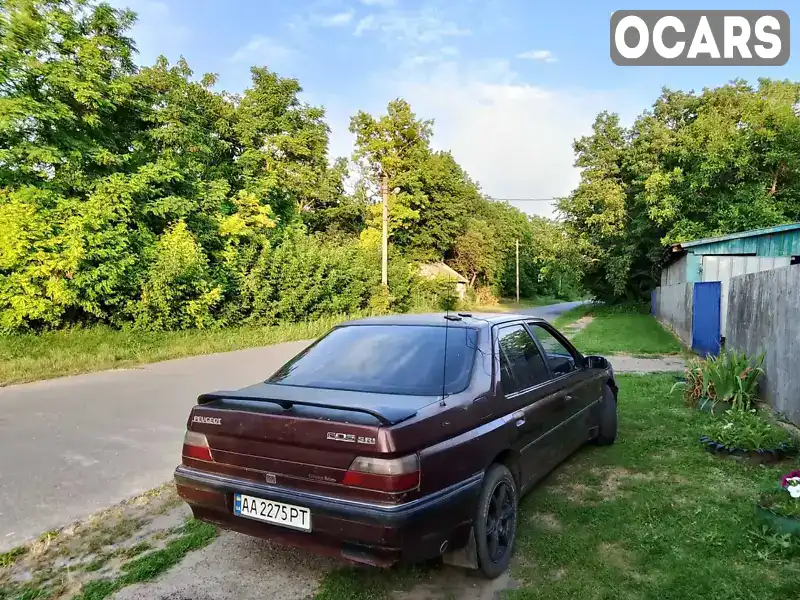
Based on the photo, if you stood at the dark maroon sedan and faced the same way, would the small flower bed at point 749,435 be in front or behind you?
in front

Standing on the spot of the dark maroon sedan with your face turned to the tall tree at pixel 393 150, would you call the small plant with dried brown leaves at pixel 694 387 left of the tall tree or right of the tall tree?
right

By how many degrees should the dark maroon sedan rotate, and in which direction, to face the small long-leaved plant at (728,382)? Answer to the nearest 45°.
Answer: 0° — it already faces it

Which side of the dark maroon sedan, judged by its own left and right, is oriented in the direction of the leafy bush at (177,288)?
left

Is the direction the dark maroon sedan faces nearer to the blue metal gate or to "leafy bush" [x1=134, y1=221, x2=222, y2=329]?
the blue metal gate

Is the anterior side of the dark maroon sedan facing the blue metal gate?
yes

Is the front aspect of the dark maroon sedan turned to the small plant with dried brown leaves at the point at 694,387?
yes

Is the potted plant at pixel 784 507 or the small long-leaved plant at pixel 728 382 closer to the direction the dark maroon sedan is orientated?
the small long-leaved plant

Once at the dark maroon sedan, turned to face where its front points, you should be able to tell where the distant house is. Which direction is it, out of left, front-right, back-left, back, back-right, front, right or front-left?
front-left

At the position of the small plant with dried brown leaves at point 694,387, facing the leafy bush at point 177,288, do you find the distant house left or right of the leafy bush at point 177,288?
right

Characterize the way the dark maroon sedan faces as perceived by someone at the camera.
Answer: facing away from the viewer and to the right of the viewer

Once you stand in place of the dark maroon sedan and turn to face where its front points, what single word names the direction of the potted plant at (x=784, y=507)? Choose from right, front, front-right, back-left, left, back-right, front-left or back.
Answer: front-right
